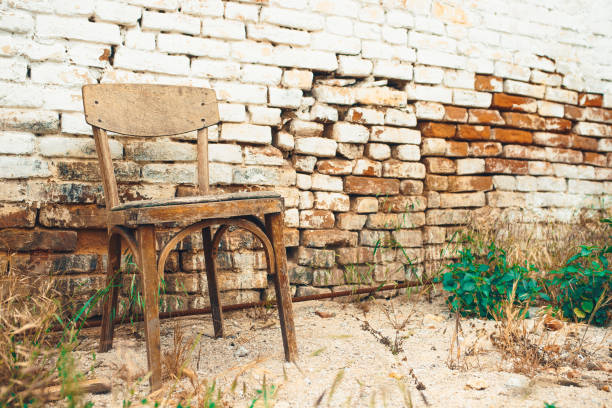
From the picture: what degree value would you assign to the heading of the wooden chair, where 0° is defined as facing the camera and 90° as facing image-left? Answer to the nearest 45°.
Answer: approximately 315°

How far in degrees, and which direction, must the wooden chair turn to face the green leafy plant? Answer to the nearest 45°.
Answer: approximately 45° to its left
